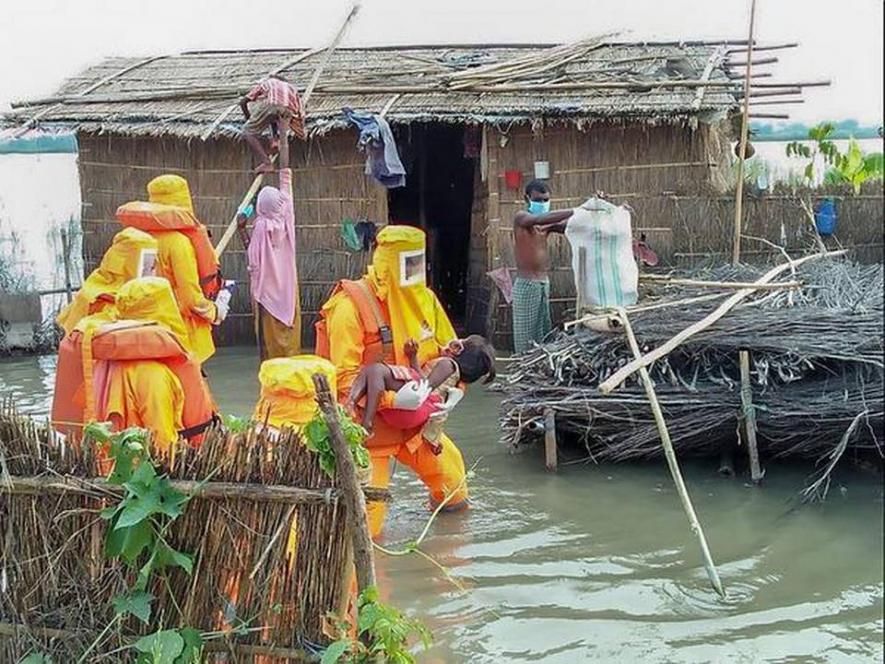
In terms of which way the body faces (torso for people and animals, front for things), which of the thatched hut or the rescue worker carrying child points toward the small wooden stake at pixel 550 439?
the thatched hut

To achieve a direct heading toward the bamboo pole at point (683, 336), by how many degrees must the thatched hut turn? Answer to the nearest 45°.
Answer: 0° — it already faces it

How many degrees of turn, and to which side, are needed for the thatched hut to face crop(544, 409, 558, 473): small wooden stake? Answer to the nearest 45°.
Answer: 0° — it already faces it

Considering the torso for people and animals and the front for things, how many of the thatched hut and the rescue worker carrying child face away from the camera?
0

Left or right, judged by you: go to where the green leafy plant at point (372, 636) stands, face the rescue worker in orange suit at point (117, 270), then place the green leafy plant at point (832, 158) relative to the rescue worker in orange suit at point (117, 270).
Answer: right

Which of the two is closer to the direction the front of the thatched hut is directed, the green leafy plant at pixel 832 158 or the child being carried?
the child being carried

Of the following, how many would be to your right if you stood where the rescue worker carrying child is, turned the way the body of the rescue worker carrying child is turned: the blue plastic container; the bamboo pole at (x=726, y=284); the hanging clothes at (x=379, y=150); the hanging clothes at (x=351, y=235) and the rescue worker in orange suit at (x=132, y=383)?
1

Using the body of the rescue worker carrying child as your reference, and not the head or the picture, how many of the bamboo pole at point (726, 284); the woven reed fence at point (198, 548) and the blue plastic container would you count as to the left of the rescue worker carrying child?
2

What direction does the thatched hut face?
toward the camera

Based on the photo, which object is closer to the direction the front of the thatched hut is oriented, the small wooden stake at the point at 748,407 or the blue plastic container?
the small wooden stake

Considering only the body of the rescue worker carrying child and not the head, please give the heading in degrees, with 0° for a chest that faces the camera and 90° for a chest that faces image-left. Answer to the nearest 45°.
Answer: approximately 315°

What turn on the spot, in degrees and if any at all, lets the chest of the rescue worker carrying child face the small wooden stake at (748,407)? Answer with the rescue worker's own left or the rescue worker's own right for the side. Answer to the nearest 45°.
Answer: approximately 90° to the rescue worker's own left

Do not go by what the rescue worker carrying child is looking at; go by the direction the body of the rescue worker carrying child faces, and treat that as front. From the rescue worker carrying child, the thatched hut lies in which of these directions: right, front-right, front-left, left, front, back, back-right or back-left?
back-left

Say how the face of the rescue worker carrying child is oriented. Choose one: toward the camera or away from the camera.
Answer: toward the camera

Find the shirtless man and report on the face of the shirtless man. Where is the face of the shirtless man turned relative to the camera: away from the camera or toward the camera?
toward the camera

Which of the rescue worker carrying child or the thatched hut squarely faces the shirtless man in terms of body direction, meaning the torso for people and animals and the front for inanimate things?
the thatched hut

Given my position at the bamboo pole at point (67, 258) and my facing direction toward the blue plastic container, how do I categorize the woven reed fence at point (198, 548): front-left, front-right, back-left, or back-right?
front-right

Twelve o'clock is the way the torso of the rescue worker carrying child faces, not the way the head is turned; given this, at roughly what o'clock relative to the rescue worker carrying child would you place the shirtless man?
The shirtless man is roughly at 8 o'clock from the rescue worker carrying child.
